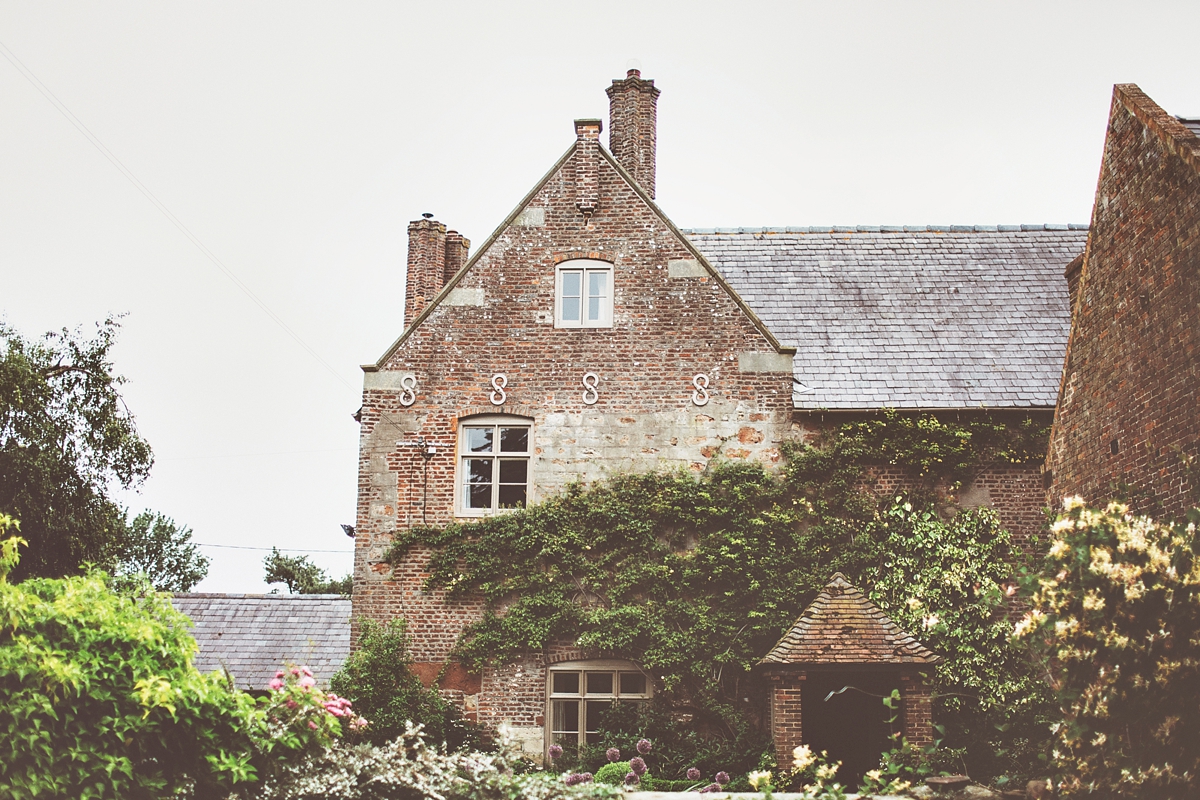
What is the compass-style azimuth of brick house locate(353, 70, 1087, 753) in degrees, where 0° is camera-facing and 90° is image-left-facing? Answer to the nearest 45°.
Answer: approximately 0°

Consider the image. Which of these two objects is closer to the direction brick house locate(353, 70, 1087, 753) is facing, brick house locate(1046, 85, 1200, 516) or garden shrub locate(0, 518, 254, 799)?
the garden shrub

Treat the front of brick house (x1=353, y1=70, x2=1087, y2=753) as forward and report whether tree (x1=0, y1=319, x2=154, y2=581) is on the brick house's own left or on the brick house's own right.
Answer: on the brick house's own right

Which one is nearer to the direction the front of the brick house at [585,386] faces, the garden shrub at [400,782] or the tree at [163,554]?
the garden shrub

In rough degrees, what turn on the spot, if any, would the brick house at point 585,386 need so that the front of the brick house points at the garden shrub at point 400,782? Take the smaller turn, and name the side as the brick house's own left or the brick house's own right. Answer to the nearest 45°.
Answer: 0° — it already faces it

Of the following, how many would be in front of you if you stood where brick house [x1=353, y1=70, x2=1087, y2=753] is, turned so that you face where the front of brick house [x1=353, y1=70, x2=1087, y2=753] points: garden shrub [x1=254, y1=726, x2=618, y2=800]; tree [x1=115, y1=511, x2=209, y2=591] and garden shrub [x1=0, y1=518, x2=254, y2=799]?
2

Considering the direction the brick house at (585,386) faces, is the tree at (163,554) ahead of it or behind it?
behind
